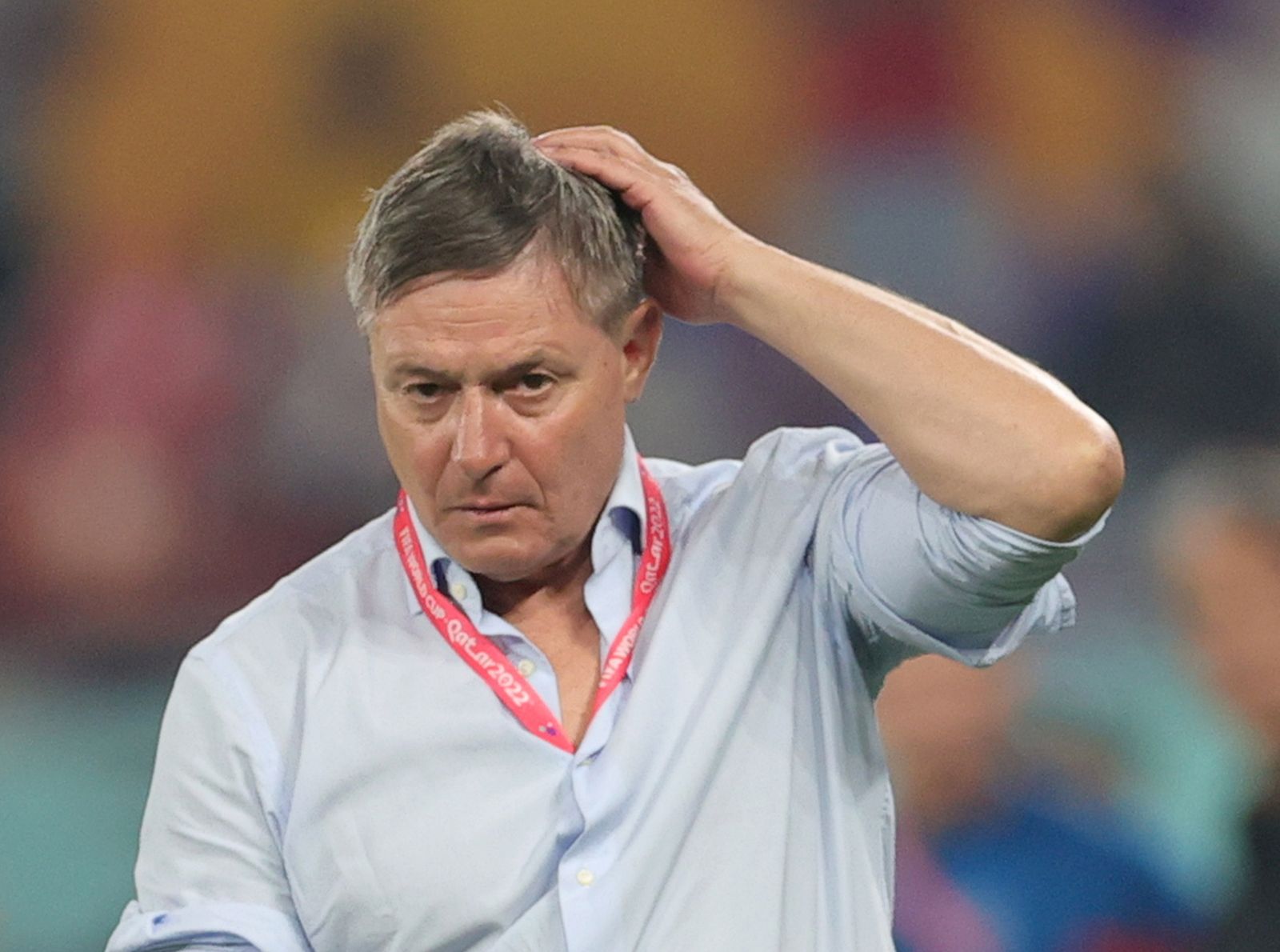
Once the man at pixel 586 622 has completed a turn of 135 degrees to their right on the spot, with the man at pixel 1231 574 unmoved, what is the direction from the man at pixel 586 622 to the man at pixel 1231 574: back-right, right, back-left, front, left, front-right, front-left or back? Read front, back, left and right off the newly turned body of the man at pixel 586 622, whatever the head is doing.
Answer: right
